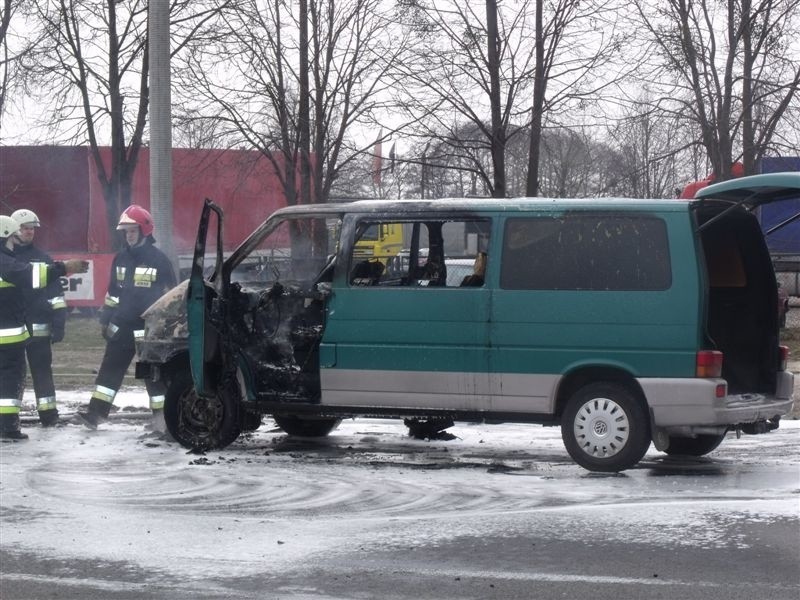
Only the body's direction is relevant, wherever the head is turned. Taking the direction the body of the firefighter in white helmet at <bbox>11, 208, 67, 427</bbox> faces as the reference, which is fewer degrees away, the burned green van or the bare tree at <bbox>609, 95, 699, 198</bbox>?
the burned green van

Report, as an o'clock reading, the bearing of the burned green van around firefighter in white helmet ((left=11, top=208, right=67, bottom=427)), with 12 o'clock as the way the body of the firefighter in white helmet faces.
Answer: The burned green van is roughly at 12 o'clock from the firefighter in white helmet.

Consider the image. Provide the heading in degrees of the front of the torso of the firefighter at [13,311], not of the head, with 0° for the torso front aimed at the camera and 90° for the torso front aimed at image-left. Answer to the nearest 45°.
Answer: approximately 270°

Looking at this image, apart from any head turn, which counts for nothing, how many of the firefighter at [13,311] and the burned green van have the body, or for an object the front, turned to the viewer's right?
1

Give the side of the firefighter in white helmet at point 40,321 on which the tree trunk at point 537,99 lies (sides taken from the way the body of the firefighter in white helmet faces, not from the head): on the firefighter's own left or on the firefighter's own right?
on the firefighter's own left

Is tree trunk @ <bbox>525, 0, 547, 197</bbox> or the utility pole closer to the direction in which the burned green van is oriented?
the utility pole

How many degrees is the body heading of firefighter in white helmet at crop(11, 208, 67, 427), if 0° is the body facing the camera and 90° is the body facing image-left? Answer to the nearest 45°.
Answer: approximately 315°
